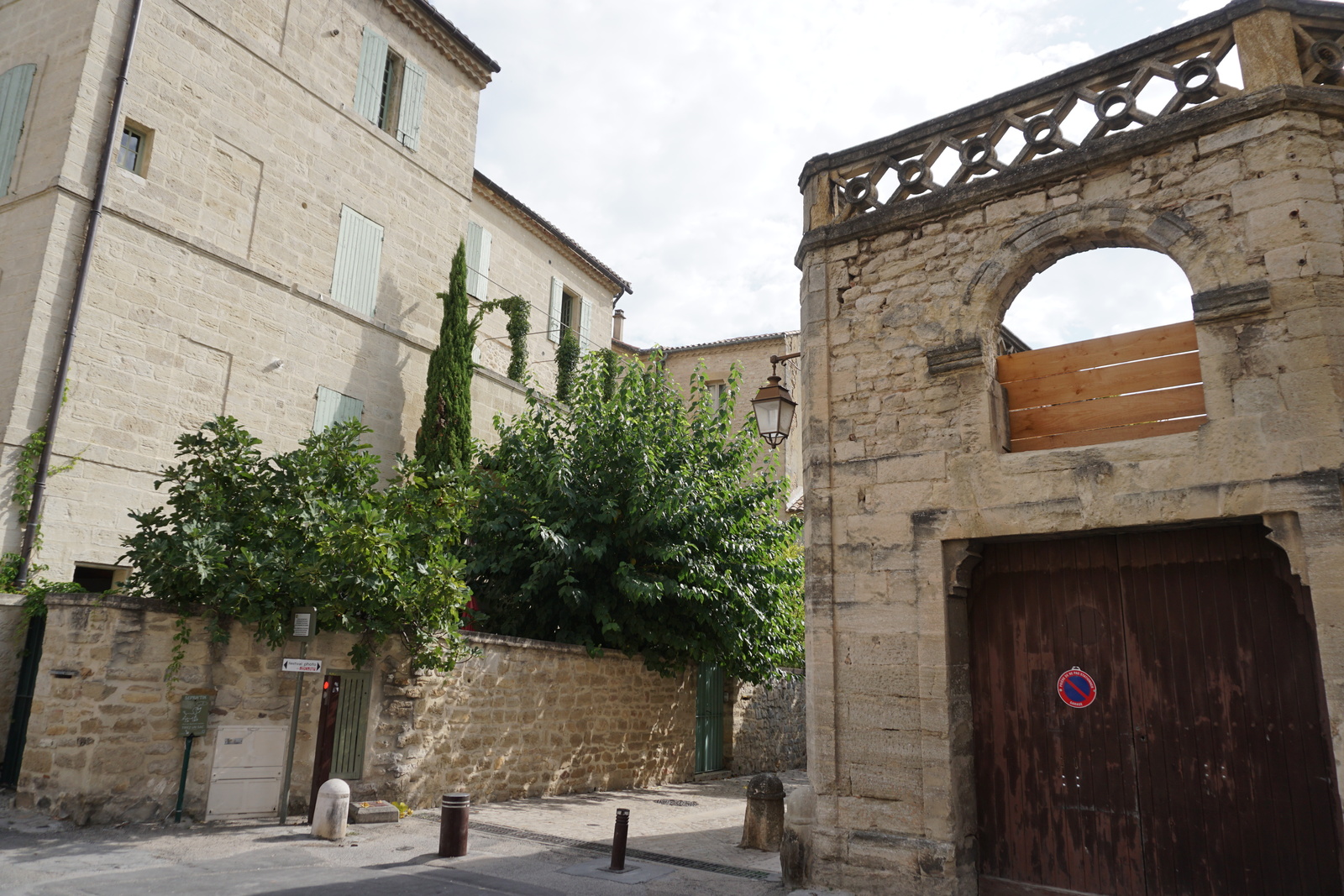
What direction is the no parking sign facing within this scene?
toward the camera

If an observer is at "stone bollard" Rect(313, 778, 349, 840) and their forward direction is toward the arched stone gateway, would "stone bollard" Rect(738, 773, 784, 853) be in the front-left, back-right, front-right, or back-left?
front-left

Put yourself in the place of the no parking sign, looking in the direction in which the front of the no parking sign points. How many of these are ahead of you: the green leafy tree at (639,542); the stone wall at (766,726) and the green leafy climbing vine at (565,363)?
0

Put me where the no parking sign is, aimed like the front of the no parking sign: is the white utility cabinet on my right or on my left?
on my right

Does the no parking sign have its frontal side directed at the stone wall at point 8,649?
no

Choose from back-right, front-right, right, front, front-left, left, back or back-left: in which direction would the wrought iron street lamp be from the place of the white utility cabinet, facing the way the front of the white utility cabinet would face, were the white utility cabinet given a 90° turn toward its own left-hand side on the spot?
front-right

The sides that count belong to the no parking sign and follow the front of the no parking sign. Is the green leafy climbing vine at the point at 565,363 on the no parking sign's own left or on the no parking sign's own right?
on the no parking sign's own right

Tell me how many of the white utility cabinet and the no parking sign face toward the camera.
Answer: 2

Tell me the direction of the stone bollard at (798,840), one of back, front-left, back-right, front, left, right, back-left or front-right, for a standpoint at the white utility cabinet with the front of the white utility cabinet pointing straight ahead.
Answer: front-left

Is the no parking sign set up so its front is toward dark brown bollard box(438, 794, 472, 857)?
no

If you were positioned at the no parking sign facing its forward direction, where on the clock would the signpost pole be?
The signpost pole is roughly at 3 o'clock from the no parking sign.

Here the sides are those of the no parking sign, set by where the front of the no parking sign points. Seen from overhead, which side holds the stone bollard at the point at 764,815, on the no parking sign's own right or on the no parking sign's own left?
on the no parking sign's own right

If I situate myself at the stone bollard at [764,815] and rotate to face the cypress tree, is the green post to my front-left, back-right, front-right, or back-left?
front-left

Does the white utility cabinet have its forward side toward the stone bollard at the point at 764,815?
no

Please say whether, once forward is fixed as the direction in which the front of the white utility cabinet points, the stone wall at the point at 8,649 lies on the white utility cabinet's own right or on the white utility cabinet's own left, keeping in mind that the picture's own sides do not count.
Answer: on the white utility cabinet's own right

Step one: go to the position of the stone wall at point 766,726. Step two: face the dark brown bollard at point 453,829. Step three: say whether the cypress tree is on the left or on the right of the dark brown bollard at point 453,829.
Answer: right

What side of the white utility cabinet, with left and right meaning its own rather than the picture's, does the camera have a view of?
front

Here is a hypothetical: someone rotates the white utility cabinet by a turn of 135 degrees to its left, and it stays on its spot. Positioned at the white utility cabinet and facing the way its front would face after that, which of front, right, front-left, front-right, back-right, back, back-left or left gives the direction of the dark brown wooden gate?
right

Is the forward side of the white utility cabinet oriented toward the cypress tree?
no
